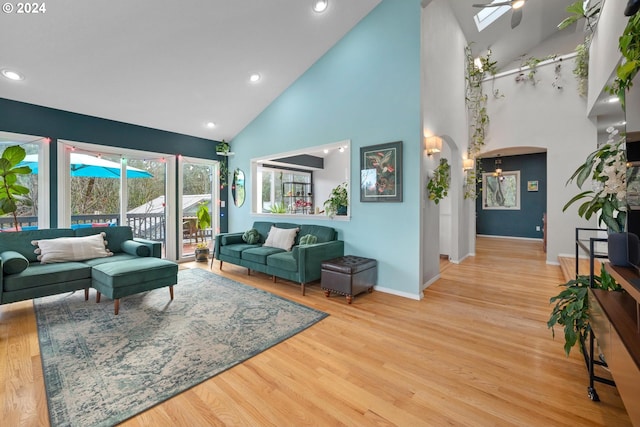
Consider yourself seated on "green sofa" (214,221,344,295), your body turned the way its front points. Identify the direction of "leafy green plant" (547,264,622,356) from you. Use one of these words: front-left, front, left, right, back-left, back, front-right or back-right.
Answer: left

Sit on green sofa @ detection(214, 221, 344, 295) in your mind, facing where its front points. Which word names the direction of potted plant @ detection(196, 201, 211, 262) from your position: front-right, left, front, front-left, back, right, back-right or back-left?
right

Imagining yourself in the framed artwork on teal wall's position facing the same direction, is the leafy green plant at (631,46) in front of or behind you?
in front

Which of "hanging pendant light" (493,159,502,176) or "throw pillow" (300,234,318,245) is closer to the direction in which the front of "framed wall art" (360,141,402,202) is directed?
the throw pillow

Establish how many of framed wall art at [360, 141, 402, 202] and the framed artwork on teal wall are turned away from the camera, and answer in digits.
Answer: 0

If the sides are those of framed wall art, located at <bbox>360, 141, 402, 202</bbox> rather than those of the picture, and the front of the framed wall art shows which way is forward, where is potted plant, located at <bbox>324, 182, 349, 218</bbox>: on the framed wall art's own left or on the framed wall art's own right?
on the framed wall art's own right

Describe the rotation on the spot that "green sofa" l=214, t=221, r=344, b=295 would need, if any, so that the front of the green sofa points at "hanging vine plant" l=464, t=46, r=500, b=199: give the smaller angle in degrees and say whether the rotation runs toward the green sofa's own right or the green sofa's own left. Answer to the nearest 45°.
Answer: approximately 135° to the green sofa's own left

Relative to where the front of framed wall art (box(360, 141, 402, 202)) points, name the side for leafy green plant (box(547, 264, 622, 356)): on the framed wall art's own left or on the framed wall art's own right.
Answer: on the framed wall art's own left

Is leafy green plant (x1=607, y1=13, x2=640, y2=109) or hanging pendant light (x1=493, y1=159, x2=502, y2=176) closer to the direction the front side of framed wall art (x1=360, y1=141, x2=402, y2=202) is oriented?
the leafy green plant

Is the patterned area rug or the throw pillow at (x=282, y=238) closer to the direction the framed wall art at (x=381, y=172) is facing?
the patterned area rug

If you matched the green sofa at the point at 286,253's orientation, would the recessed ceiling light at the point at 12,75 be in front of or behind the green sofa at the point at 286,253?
in front

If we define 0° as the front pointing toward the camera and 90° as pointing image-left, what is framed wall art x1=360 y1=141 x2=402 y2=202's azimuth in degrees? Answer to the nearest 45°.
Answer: approximately 45°
